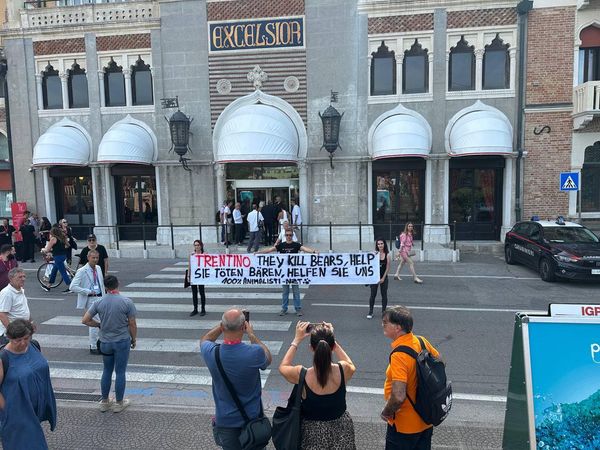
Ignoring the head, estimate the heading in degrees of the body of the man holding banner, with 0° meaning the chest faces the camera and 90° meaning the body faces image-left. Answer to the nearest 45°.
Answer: approximately 0°

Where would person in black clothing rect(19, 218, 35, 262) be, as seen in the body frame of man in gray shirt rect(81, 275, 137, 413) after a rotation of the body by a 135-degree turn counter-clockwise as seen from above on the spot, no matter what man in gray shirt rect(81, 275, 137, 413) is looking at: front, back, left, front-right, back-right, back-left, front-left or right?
back-right

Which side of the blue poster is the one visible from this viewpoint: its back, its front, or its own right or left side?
front

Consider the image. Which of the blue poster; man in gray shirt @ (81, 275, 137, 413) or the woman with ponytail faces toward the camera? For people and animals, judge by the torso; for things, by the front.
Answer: the blue poster

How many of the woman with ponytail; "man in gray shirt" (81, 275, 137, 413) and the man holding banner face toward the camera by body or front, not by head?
1

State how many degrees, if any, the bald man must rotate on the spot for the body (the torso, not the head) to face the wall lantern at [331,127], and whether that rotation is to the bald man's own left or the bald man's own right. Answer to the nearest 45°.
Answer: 0° — they already face it

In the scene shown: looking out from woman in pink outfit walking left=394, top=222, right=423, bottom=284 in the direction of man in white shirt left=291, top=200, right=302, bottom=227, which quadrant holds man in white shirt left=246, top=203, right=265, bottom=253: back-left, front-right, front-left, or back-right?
front-left

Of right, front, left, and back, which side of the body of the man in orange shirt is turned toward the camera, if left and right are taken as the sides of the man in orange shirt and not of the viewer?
left

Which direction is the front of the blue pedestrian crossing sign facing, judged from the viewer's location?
facing the viewer

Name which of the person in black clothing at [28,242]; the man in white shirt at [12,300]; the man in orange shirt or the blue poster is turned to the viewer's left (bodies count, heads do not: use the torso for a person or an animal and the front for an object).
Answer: the man in orange shirt

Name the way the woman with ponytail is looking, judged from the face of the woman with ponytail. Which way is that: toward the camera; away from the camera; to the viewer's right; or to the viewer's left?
away from the camera

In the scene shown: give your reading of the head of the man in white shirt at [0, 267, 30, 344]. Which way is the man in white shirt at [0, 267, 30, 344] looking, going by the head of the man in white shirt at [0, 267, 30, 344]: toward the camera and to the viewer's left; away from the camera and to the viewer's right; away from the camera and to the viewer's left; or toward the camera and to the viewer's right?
toward the camera and to the viewer's right
